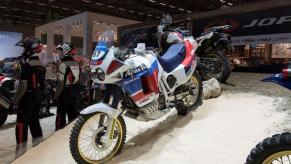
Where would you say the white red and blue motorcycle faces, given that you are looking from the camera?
facing the viewer and to the left of the viewer

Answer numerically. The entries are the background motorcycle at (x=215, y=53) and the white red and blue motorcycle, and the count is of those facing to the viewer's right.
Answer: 0

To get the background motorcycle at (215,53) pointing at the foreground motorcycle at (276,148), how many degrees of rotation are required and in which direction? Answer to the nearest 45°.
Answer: approximately 135° to its left

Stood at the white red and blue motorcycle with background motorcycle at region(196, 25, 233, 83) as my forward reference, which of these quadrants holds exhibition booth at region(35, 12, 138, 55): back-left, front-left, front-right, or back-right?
front-left

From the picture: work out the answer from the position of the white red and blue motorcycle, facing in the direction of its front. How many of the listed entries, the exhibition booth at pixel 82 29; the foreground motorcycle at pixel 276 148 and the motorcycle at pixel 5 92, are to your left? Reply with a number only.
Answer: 1

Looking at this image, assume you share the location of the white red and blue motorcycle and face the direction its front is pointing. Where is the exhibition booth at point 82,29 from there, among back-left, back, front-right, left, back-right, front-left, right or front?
back-right

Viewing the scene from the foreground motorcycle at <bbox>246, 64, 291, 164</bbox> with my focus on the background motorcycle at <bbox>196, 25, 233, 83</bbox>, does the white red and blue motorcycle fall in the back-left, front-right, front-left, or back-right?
front-left

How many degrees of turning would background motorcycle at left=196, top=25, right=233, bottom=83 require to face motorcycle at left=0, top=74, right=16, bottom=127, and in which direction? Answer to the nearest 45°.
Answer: approximately 45° to its left
